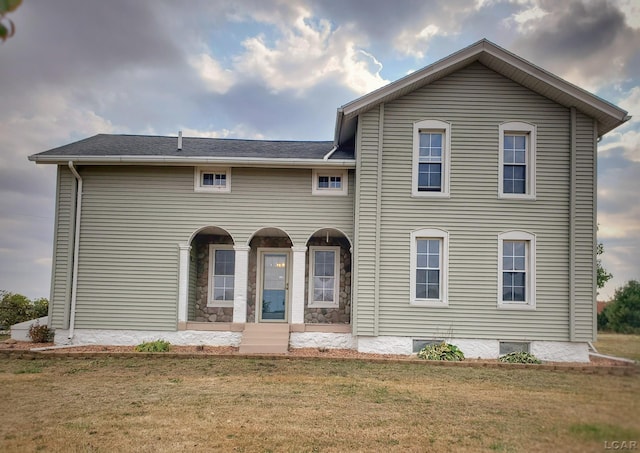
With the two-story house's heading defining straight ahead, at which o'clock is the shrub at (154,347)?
The shrub is roughly at 3 o'clock from the two-story house.

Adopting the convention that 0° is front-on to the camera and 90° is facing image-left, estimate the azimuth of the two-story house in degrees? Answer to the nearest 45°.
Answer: approximately 0°

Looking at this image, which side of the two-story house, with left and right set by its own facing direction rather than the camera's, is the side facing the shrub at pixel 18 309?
right

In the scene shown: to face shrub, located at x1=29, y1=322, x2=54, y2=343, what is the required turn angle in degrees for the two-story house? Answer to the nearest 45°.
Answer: approximately 90° to its right
